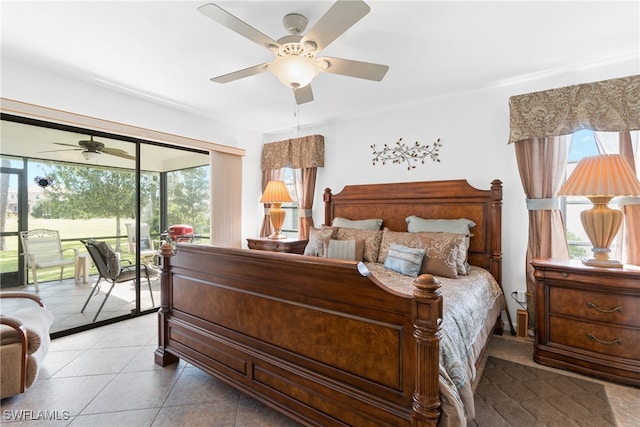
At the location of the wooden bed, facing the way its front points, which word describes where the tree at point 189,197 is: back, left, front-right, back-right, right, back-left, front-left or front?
right

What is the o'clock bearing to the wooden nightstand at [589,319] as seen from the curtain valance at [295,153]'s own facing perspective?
The wooden nightstand is roughly at 9 o'clock from the curtain valance.

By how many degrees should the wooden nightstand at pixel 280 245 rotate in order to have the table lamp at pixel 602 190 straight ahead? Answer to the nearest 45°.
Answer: approximately 90° to its left

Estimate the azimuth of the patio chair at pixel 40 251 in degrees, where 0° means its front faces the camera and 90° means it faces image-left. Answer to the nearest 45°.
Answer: approximately 315°

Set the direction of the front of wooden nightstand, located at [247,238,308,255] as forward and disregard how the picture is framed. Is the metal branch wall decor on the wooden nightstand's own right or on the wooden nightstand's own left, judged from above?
on the wooden nightstand's own left

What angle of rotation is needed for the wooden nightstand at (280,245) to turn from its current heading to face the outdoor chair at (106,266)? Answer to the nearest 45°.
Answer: approximately 45° to its right

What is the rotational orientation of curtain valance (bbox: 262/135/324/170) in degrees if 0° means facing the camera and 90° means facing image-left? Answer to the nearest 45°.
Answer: approximately 45°

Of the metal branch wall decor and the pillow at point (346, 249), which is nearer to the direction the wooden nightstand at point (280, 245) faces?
the pillow

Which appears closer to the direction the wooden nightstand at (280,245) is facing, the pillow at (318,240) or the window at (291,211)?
the pillow

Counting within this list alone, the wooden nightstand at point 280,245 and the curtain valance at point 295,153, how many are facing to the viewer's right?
0

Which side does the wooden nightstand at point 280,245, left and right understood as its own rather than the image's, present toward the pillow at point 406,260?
left

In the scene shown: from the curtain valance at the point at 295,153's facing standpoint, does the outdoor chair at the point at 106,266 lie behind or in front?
in front
